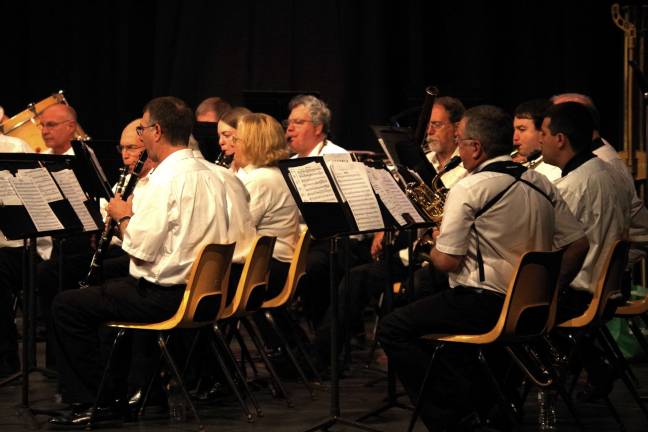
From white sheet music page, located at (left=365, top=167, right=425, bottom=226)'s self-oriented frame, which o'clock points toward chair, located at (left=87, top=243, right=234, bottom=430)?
The chair is roughly at 5 o'clock from the white sheet music page.

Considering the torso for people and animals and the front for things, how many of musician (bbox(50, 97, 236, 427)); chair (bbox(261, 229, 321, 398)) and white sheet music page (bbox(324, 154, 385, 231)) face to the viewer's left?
2

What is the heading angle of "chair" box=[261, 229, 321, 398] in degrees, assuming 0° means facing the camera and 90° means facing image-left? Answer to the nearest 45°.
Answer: approximately 90°

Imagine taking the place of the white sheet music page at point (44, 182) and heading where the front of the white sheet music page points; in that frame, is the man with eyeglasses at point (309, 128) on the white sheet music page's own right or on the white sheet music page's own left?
on the white sheet music page's own left

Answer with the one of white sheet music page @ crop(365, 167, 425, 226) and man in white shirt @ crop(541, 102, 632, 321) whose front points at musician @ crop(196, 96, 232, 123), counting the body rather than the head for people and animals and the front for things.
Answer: the man in white shirt

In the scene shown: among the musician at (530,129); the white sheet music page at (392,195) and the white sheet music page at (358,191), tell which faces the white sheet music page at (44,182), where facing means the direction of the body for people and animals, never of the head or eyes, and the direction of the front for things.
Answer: the musician

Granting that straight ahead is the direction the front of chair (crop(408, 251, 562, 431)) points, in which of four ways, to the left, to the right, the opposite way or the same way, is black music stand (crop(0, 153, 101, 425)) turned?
the opposite way

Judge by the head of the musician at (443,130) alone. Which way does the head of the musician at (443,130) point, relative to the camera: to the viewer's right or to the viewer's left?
to the viewer's left

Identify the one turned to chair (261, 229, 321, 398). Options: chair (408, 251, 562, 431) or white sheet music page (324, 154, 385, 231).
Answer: chair (408, 251, 562, 431)

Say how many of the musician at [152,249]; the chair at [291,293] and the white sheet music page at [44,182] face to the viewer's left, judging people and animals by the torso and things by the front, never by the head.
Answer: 2

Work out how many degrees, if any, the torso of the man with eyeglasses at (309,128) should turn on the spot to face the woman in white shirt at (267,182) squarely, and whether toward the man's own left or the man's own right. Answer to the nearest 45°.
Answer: approximately 45° to the man's own left

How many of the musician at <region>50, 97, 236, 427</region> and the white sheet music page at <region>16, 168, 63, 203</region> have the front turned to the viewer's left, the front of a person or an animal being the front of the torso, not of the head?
1

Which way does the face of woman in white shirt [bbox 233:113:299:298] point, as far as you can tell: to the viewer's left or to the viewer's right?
to the viewer's left
